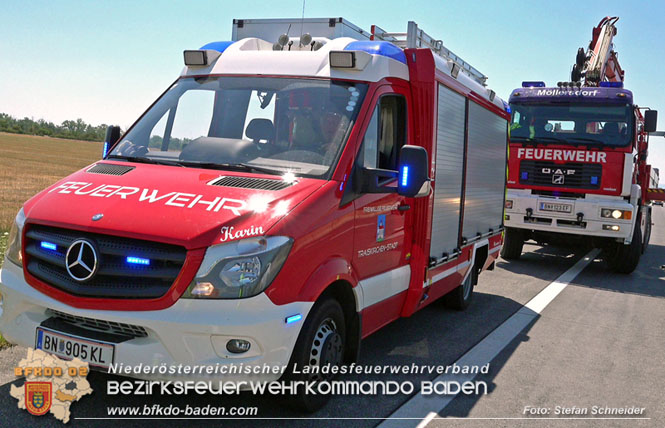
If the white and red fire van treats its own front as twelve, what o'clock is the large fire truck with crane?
The large fire truck with crane is roughly at 6 o'clock from the white and red fire van.

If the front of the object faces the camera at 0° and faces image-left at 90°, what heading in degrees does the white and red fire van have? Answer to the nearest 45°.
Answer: approximately 45°
